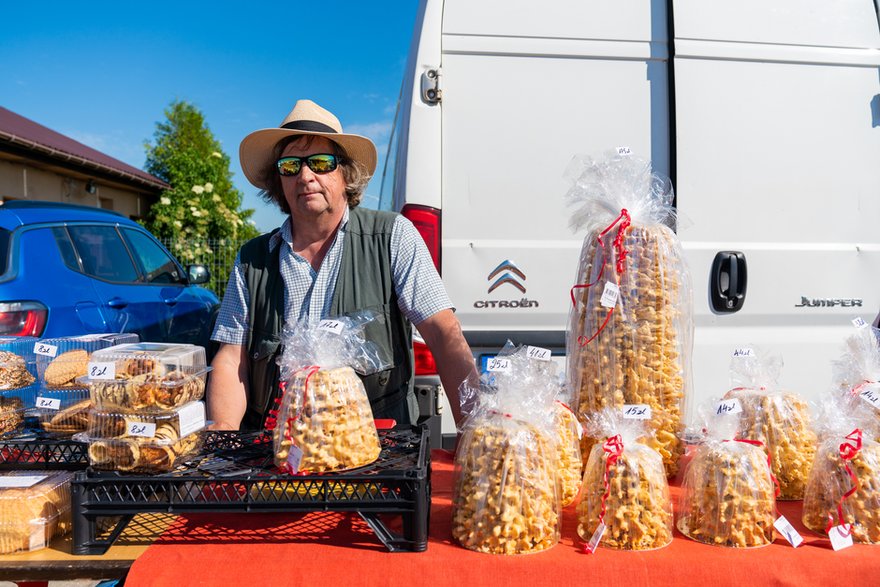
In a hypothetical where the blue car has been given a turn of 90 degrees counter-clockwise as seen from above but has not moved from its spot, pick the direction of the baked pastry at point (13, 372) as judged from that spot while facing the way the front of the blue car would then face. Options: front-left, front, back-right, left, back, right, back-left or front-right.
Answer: back-left

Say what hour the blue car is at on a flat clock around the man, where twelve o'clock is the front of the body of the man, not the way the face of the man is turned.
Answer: The blue car is roughly at 5 o'clock from the man.

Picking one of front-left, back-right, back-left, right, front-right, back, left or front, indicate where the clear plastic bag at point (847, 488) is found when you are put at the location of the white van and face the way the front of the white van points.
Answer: back

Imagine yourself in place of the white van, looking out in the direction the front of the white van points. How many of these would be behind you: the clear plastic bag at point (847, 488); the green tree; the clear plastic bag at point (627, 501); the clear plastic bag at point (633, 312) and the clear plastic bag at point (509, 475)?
4

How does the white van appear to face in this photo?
away from the camera

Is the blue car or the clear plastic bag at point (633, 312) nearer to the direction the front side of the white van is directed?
the blue car

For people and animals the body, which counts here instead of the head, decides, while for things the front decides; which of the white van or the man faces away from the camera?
the white van

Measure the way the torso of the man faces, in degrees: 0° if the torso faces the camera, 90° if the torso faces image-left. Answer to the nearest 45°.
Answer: approximately 0°

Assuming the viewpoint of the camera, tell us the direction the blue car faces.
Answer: facing away from the viewer and to the right of the viewer

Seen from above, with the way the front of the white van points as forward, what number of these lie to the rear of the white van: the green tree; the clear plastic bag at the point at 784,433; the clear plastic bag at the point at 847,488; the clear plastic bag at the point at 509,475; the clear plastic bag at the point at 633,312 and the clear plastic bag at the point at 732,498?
5

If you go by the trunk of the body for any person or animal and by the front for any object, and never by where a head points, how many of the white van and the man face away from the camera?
1

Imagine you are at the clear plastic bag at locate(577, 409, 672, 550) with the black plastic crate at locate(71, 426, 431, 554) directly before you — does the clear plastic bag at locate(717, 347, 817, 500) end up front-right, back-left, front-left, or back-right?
back-right
